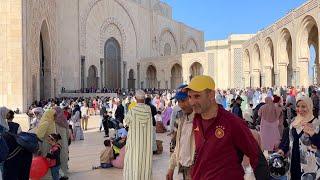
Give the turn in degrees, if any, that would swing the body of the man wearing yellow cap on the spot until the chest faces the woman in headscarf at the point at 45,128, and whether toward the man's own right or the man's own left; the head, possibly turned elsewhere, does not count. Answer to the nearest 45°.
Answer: approximately 90° to the man's own right

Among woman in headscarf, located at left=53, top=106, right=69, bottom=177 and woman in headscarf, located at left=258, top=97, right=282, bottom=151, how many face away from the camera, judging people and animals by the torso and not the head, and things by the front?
1

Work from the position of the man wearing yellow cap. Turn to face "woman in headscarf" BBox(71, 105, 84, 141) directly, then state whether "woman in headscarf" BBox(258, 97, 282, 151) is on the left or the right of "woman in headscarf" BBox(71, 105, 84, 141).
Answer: right

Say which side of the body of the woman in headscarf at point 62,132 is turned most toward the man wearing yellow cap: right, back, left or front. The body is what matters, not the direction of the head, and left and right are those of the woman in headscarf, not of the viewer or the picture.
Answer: left
